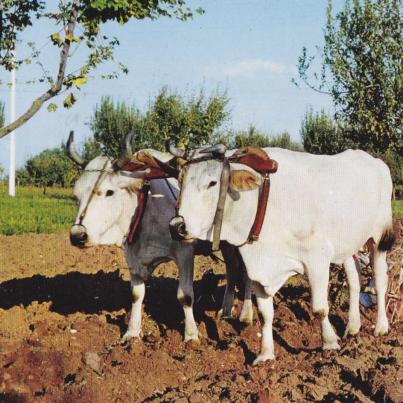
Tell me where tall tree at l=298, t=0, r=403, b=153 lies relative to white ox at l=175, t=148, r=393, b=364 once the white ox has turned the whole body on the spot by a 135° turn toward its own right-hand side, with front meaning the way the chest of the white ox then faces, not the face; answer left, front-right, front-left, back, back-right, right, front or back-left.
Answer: front

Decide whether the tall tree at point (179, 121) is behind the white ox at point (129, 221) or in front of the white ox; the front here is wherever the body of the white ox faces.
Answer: behind

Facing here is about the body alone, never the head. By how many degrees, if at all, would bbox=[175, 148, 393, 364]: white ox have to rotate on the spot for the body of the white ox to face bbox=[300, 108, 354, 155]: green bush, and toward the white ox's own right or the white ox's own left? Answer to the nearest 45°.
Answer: approximately 135° to the white ox's own right

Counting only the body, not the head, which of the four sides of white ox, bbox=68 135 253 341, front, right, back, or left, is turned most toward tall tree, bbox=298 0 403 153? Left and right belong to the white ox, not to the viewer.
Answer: back

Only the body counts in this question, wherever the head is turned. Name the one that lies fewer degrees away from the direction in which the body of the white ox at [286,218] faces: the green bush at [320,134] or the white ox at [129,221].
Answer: the white ox

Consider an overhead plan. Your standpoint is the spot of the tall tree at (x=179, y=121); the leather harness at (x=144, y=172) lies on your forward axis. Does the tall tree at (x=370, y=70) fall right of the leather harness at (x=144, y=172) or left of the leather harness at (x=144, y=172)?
left

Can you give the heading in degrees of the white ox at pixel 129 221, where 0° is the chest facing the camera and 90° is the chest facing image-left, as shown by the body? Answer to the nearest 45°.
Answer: approximately 45°

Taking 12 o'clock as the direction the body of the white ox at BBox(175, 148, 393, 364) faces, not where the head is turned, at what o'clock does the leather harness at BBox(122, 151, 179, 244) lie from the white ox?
The leather harness is roughly at 2 o'clock from the white ox.

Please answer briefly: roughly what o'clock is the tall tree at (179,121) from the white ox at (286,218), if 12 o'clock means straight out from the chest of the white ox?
The tall tree is roughly at 4 o'clock from the white ox.

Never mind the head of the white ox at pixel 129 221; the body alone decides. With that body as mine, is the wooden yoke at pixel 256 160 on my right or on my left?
on my left

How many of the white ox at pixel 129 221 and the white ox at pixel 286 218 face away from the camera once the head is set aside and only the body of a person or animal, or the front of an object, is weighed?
0

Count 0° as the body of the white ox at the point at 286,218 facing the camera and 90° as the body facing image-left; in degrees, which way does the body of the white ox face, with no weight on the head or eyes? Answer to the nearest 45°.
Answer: approximately 45°

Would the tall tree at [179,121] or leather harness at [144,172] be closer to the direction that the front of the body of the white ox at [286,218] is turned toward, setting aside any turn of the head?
the leather harness
